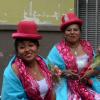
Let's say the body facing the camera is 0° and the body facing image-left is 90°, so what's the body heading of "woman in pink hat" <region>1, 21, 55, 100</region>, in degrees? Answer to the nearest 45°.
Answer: approximately 315°
